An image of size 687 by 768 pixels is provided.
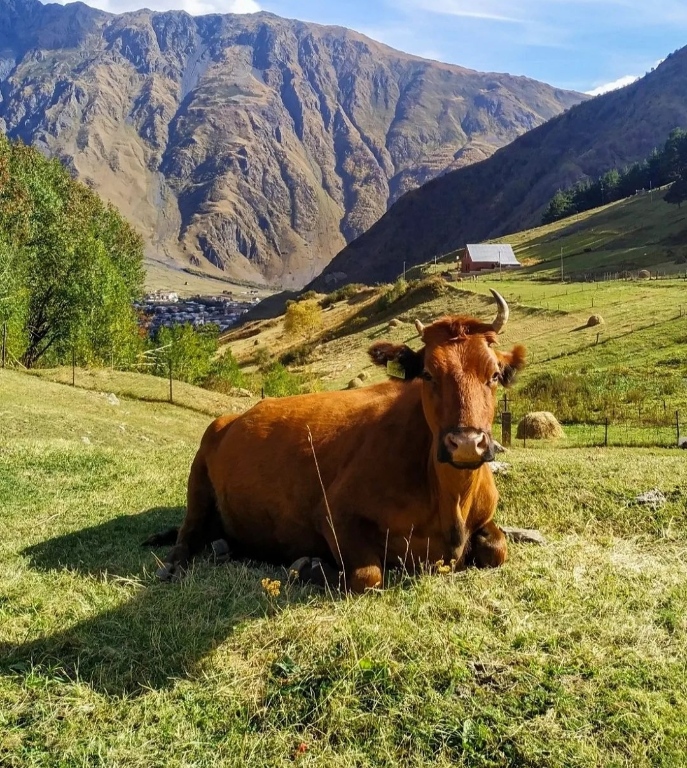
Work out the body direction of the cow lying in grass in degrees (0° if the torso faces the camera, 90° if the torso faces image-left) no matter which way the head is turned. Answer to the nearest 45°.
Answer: approximately 315°

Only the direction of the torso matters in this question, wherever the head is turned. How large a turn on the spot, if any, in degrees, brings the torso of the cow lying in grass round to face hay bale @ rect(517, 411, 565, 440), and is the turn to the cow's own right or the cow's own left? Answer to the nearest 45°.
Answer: approximately 135° to the cow's own left

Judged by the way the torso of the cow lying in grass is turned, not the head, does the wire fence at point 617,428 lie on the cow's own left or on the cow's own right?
on the cow's own left

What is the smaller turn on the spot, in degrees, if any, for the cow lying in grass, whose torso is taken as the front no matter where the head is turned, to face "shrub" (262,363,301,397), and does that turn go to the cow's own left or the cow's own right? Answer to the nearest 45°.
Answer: approximately 135° to the cow's own left
